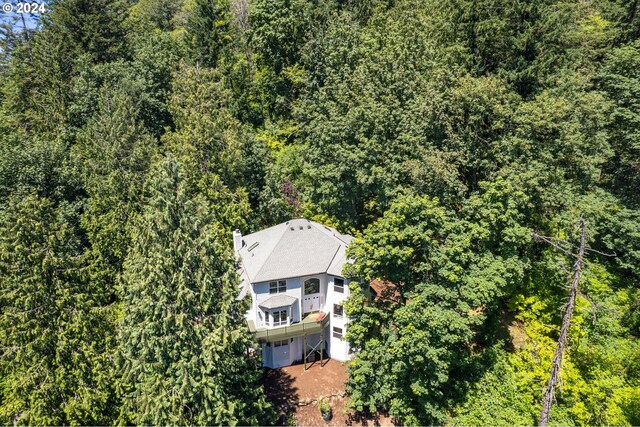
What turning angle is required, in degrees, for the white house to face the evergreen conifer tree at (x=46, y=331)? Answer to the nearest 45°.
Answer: approximately 45° to its right

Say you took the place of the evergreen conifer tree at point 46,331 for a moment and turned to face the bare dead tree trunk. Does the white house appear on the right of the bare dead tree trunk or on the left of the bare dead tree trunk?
left

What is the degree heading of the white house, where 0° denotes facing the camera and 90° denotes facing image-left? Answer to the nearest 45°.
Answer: approximately 0°

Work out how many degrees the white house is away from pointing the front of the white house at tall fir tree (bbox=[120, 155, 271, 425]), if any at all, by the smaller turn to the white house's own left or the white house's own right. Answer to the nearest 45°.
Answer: approximately 45° to the white house's own right

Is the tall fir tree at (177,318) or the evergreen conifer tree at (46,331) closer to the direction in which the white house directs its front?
the tall fir tree

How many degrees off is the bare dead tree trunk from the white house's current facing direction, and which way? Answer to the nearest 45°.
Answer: approximately 45° to its left
